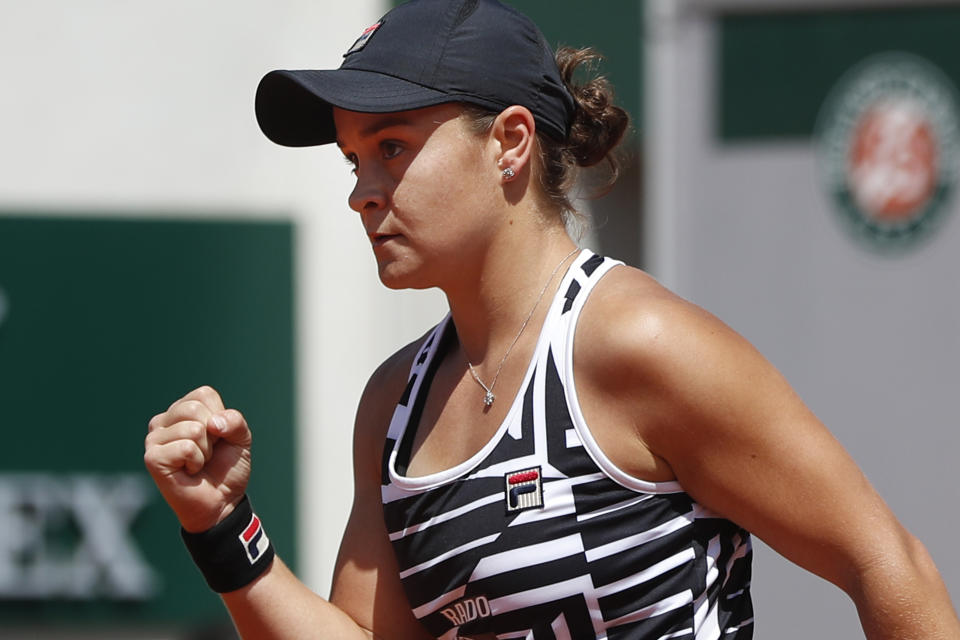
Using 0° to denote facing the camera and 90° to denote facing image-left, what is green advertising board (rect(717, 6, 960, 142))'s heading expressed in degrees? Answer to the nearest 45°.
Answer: approximately 0°

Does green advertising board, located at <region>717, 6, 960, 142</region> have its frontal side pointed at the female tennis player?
yes

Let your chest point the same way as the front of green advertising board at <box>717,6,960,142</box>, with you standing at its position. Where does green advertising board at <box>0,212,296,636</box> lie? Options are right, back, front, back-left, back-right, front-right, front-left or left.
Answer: right

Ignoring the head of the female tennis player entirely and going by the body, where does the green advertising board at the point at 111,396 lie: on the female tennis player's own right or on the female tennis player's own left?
on the female tennis player's own right

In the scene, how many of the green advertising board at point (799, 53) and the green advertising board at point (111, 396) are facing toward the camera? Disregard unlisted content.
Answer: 2

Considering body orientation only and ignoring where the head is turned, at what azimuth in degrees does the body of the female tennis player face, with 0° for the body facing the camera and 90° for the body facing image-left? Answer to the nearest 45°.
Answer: approximately 45°

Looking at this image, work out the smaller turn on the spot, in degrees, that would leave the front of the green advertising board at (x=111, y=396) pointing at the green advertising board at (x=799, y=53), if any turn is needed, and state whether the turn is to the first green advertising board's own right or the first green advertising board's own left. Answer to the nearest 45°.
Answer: approximately 90° to the first green advertising board's own left

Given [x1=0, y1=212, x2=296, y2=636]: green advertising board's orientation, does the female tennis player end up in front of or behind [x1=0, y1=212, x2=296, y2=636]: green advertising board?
in front

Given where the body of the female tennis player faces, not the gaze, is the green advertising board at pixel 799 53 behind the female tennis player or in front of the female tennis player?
behind

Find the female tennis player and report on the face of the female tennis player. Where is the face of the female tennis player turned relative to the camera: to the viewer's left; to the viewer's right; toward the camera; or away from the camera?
to the viewer's left

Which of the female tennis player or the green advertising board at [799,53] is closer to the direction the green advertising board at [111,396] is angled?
the female tennis player

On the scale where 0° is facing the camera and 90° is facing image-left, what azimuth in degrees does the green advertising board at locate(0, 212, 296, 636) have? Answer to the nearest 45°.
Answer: approximately 0°
